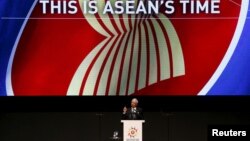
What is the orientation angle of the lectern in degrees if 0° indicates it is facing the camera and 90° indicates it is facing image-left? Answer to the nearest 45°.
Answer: approximately 0°
